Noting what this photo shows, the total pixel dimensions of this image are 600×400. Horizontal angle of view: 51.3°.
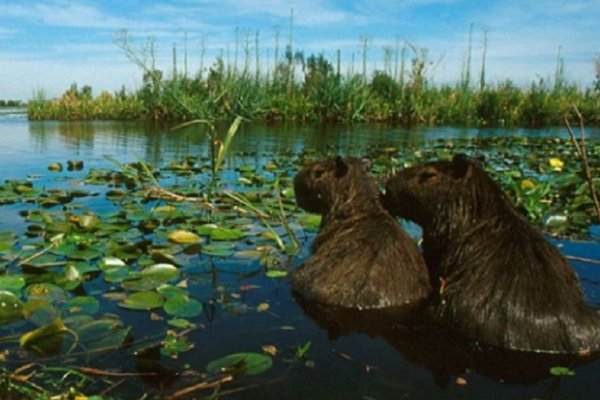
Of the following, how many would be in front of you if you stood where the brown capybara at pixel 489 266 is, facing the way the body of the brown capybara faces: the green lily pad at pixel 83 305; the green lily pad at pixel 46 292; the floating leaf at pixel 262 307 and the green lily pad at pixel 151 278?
4

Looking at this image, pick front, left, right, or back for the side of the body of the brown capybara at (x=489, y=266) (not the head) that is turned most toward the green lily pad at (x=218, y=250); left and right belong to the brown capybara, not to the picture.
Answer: front

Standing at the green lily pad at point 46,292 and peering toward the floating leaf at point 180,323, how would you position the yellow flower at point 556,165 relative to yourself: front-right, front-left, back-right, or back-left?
front-left

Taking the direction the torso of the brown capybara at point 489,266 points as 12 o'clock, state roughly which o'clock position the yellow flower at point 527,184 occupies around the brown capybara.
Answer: The yellow flower is roughly at 3 o'clock from the brown capybara.

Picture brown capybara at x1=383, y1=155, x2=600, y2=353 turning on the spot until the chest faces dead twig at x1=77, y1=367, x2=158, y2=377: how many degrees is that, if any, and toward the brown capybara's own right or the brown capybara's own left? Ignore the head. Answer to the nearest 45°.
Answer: approximately 45° to the brown capybara's own left

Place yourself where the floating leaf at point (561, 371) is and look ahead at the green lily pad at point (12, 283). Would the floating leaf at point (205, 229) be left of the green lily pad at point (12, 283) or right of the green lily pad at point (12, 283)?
right

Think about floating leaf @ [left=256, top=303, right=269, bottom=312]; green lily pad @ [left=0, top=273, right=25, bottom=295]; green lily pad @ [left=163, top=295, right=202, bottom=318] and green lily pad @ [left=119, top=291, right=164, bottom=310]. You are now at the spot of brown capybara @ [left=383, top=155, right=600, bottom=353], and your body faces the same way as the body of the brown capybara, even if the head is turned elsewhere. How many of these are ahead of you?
4

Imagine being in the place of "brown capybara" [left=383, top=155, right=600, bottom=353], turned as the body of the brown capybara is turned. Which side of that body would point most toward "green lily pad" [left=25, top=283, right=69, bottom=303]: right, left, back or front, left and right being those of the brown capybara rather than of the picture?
front

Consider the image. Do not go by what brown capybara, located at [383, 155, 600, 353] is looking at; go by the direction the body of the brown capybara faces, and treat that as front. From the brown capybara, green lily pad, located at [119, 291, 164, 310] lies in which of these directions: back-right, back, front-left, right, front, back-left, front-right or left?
front

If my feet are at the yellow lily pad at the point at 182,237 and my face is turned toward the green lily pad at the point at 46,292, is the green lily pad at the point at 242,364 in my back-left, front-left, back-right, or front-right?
front-left

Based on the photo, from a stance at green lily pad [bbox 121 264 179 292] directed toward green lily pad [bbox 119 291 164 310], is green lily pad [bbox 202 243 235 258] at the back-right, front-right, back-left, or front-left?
back-left

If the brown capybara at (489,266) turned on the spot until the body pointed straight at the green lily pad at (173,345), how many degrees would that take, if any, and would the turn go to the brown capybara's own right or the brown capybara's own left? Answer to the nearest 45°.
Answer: approximately 45° to the brown capybara's own left

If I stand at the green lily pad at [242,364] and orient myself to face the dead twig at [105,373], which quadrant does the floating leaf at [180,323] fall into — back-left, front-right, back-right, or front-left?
front-right

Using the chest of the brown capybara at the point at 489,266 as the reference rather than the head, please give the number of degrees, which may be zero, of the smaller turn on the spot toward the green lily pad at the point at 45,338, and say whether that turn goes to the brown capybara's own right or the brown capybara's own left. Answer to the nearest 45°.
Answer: approximately 45° to the brown capybara's own left

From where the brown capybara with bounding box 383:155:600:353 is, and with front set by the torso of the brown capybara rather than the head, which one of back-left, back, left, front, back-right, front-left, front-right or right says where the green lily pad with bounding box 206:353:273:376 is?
front-left

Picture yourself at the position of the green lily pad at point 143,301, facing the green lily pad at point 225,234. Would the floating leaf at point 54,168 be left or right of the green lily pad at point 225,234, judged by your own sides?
left

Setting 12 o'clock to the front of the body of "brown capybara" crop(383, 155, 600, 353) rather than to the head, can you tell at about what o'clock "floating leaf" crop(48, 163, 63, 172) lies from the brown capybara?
The floating leaf is roughly at 1 o'clock from the brown capybara.

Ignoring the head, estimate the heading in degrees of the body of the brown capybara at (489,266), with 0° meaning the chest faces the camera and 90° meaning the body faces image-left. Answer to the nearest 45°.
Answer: approximately 90°

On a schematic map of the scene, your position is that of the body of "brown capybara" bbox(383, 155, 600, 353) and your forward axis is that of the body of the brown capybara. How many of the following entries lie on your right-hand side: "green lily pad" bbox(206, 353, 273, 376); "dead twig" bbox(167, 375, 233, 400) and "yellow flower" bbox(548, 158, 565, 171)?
1
